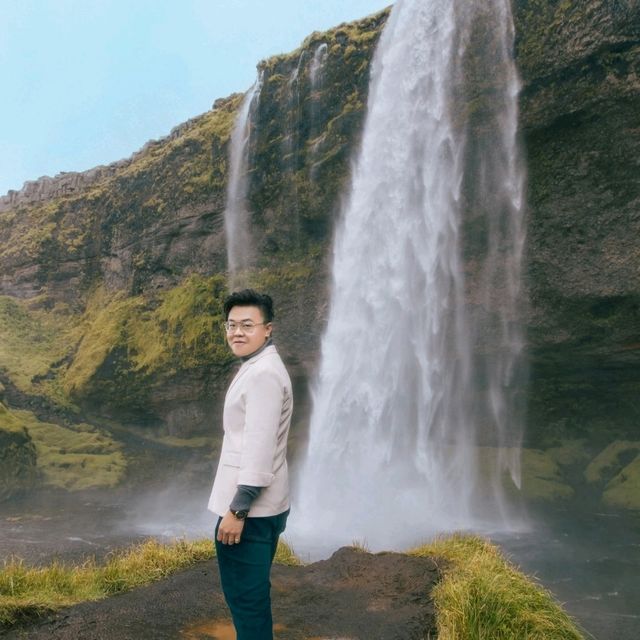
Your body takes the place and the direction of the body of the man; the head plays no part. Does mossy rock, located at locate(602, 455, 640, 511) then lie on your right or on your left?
on your right

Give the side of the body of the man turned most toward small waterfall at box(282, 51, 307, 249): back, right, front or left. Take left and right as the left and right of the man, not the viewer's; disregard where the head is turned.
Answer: right

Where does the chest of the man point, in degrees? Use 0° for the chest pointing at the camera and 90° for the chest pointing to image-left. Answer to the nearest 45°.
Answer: approximately 90°

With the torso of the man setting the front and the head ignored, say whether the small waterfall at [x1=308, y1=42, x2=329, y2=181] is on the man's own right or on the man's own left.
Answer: on the man's own right

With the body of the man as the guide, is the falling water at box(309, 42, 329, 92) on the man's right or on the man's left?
on the man's right

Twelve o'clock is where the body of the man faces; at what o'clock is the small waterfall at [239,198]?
The small waterfall is roughly at 3 o'clock from the man.

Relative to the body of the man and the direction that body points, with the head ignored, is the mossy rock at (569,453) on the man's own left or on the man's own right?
on the man's own right
